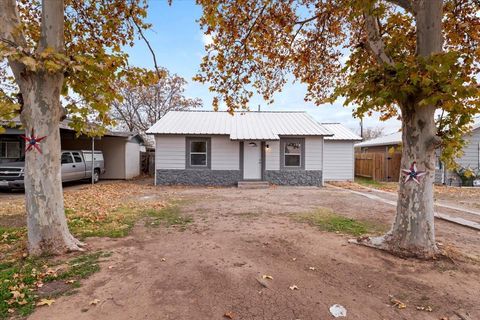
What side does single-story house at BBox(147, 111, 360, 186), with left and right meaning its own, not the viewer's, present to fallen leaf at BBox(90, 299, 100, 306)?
front

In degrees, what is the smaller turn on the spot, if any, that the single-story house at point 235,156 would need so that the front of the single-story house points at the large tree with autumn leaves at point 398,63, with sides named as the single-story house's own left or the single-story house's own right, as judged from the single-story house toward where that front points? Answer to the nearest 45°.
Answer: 0° — it already faces it

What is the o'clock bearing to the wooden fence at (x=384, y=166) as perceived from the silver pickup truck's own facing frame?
The wooden fence is roughly at 8 o'clock from the silver pickup truck.

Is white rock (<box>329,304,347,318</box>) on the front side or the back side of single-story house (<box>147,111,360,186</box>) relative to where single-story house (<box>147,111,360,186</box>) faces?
on the front side

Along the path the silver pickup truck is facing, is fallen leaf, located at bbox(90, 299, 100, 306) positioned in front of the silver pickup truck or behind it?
in front

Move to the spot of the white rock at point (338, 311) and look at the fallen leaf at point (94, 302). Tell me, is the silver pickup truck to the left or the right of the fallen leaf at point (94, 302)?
right

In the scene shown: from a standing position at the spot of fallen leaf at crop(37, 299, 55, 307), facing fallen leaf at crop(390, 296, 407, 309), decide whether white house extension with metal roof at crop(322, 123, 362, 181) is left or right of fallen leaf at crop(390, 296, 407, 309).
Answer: left

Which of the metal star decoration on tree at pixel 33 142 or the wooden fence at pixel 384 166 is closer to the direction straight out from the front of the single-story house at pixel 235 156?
the metal star decoration on tree

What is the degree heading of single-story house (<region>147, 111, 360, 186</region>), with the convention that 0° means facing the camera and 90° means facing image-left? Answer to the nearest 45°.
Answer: approximately 0°

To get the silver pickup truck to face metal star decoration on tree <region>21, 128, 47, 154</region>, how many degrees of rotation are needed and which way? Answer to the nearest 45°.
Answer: approximately 45° to its left

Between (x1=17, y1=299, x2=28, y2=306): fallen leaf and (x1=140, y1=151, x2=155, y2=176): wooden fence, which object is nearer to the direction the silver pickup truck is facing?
the fallen leaf

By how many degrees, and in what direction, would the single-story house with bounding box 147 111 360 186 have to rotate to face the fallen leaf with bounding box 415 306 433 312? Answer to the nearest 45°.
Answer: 0° — it already faces it
